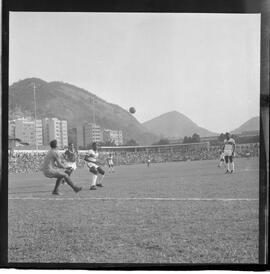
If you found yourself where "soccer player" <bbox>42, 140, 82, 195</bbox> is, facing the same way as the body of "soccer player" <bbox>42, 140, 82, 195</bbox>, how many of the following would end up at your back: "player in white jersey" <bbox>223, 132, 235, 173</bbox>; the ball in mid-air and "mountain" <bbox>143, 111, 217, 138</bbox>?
0

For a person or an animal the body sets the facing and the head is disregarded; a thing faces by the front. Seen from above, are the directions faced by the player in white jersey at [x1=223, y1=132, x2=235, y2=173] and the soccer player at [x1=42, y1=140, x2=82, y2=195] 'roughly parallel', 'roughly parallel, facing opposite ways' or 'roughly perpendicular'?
roughly perpendicular

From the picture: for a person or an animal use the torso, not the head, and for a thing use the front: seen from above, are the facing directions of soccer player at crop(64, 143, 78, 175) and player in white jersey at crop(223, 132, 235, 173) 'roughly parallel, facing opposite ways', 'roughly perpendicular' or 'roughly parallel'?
roughly parallel

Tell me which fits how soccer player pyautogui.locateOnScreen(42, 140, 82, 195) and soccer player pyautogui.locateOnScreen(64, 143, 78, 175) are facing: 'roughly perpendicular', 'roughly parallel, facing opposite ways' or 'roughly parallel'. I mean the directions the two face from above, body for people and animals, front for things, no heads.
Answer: roughly perpendicular

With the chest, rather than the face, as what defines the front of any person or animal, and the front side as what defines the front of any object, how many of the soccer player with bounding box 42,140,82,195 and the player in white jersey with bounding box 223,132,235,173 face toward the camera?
1

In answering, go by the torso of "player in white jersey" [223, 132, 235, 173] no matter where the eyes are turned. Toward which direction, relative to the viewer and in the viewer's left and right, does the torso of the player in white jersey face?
facing the viewer

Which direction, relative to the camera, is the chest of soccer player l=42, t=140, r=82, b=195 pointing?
to the viewer's right

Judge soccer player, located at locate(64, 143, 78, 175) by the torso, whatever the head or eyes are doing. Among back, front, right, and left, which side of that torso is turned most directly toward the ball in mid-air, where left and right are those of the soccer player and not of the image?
left

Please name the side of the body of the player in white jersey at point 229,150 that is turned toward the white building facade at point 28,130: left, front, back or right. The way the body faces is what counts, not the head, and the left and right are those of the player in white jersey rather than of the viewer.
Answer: right
